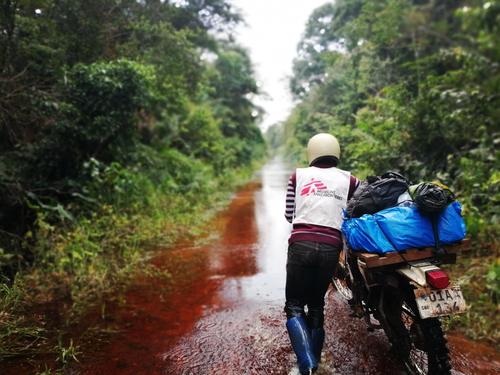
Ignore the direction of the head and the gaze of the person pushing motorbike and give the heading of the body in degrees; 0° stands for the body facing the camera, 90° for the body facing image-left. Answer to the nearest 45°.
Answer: approximately 180°

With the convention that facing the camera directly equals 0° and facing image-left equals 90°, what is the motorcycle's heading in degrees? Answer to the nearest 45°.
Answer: approximately 135°
